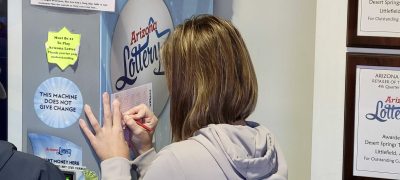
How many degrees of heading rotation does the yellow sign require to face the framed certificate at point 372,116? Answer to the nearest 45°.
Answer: approximately 90° to its left

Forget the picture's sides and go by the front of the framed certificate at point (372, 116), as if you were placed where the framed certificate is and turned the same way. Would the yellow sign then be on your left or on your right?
on your right

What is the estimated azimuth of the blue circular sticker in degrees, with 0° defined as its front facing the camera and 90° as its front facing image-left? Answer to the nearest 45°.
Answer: approximately 0°

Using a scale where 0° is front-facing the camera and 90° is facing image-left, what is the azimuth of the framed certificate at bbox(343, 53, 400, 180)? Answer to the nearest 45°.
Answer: approximately 0°

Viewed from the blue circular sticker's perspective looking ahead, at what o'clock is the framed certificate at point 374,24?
The framed certificate is roughly at 9 o'clock from the blue circular sticker.

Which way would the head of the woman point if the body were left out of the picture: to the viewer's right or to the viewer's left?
to the viewer's left

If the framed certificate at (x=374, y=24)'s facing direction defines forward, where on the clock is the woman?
The woman is roughly at 1 o'clock from the framed certificate.
